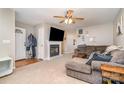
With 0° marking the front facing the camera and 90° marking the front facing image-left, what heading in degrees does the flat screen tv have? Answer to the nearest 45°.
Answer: approximately 315°

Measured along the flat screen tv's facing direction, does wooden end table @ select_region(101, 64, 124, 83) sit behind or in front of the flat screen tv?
in front

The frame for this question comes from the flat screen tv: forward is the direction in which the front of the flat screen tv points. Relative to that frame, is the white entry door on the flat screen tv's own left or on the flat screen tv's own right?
on the flat screen tv's own right
